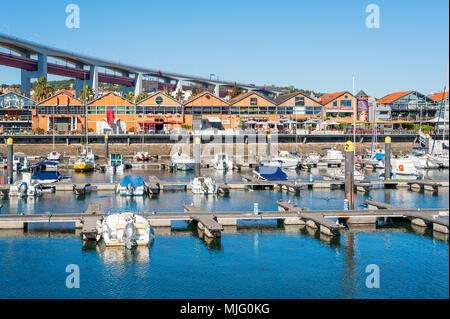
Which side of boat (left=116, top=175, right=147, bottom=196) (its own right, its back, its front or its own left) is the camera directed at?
back

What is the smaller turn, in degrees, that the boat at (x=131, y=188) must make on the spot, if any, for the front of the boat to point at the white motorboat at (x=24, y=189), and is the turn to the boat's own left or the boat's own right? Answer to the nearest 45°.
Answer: approximately 90° to the boat's own left

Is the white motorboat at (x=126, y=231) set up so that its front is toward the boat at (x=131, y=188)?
yes

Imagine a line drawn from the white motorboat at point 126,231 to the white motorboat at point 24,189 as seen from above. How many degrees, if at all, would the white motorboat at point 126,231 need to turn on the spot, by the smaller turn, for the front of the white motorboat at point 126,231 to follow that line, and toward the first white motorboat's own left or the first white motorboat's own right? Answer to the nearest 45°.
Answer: approximately 45° to the first white motorboat's own left

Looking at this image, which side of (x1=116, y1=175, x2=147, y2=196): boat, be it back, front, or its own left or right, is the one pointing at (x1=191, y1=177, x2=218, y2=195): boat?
right

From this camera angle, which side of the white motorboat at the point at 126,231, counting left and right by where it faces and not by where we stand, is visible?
back
